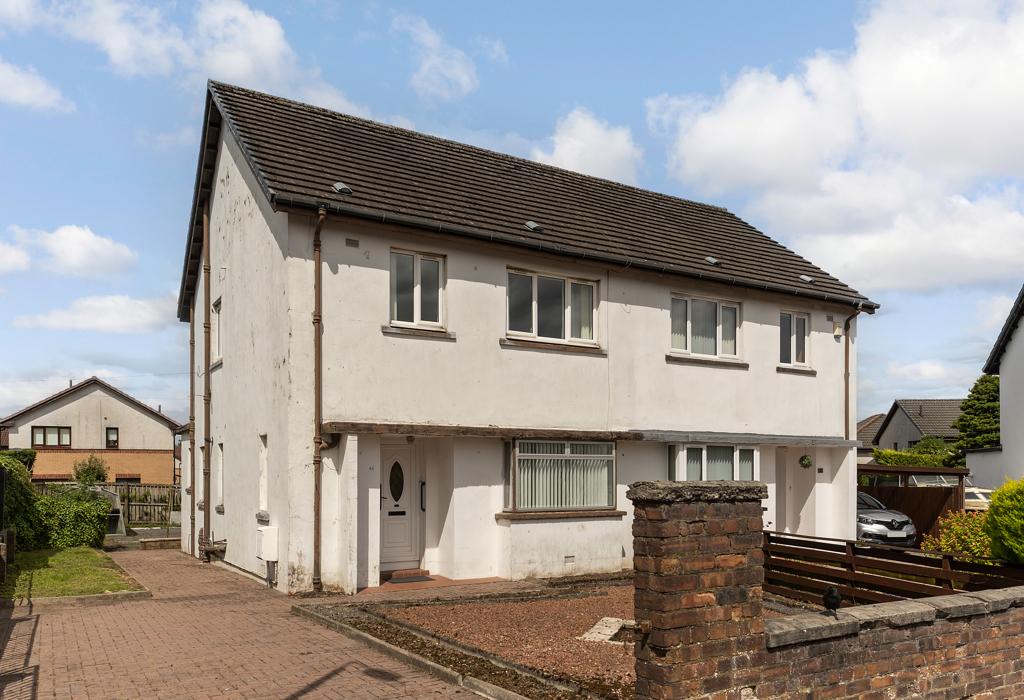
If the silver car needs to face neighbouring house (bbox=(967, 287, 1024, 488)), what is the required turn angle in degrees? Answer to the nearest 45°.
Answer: approximately 135° to its left

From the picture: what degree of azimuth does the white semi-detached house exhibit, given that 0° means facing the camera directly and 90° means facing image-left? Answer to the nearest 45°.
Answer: approximately 315°

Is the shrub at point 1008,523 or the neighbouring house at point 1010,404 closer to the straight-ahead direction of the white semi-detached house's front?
the shrub

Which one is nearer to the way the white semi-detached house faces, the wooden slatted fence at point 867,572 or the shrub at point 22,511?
the wooden slatted fence

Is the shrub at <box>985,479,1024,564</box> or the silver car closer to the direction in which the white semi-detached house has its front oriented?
the shrub

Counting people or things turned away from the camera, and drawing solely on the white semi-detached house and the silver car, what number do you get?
0

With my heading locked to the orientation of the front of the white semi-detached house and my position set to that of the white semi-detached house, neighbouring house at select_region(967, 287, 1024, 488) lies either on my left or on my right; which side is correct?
on my left
